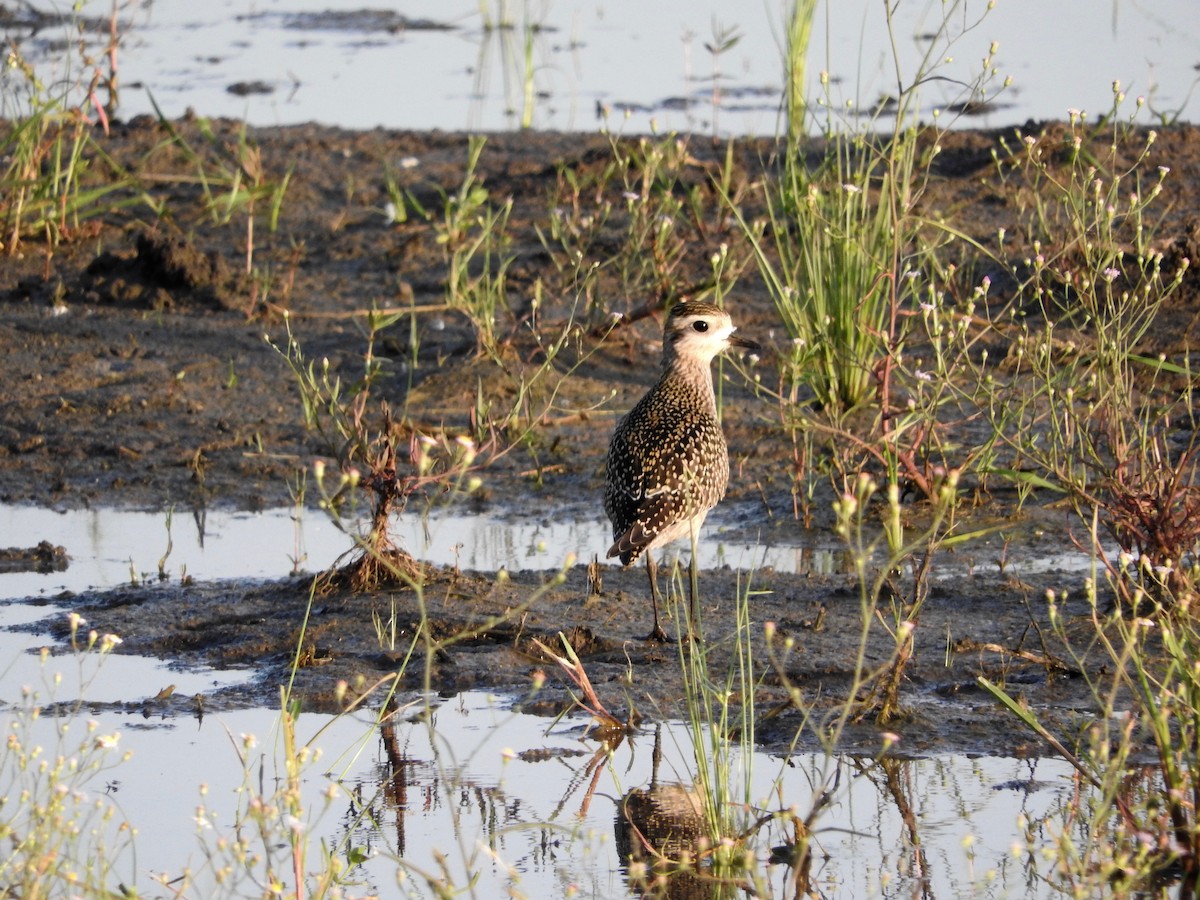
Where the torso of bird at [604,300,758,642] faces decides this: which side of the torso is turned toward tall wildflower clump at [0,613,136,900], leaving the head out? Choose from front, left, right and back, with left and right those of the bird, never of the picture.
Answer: back

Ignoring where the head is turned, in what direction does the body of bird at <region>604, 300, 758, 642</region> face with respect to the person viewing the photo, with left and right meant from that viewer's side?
facing away from the viewer and to the right of the viewer

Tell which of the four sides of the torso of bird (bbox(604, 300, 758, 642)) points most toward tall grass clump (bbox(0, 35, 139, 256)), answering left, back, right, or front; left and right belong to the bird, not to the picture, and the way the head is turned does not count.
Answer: left
